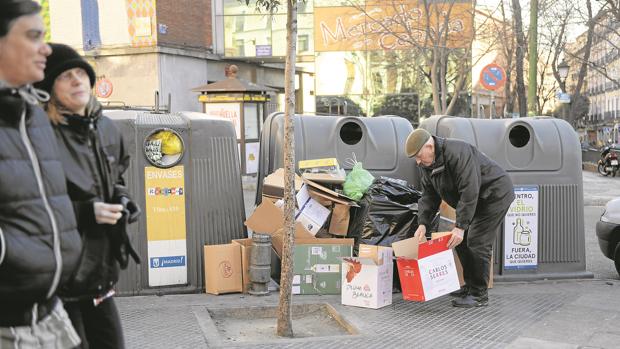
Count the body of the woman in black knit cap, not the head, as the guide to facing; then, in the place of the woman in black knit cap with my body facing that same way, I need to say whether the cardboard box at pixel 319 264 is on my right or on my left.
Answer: on my left

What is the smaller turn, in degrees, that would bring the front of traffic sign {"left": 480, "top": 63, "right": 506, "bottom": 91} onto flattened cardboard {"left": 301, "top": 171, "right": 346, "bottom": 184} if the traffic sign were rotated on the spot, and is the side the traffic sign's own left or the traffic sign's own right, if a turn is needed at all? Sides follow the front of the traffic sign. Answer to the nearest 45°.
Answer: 0° — it already faces it

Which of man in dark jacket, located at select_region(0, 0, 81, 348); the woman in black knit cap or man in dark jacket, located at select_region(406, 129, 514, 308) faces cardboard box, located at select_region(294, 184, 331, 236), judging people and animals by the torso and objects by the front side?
man in dark jacket, located at select_region(406, 129, 514, 308)

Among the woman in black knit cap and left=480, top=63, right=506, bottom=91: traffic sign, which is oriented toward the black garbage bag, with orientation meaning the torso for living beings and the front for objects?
the traffic sign

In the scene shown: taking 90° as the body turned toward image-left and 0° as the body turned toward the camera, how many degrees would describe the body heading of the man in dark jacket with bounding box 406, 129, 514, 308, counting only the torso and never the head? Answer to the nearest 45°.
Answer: approximately 90°

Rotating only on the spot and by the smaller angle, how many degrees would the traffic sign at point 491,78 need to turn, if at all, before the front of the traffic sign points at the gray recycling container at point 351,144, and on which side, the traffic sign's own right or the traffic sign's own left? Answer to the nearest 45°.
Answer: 0° — it already faces it

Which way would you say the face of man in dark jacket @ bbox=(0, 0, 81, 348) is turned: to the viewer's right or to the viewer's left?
to the viewer's right

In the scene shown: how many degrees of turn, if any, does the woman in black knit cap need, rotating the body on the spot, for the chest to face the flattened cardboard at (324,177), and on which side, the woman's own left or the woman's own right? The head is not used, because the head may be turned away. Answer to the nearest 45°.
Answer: approximately 90° to the woman's own left

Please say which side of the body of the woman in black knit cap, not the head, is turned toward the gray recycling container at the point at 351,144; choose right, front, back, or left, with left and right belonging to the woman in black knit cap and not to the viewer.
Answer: left

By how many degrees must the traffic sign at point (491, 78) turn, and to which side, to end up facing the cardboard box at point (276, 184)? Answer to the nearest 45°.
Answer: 0° — it already faces it
